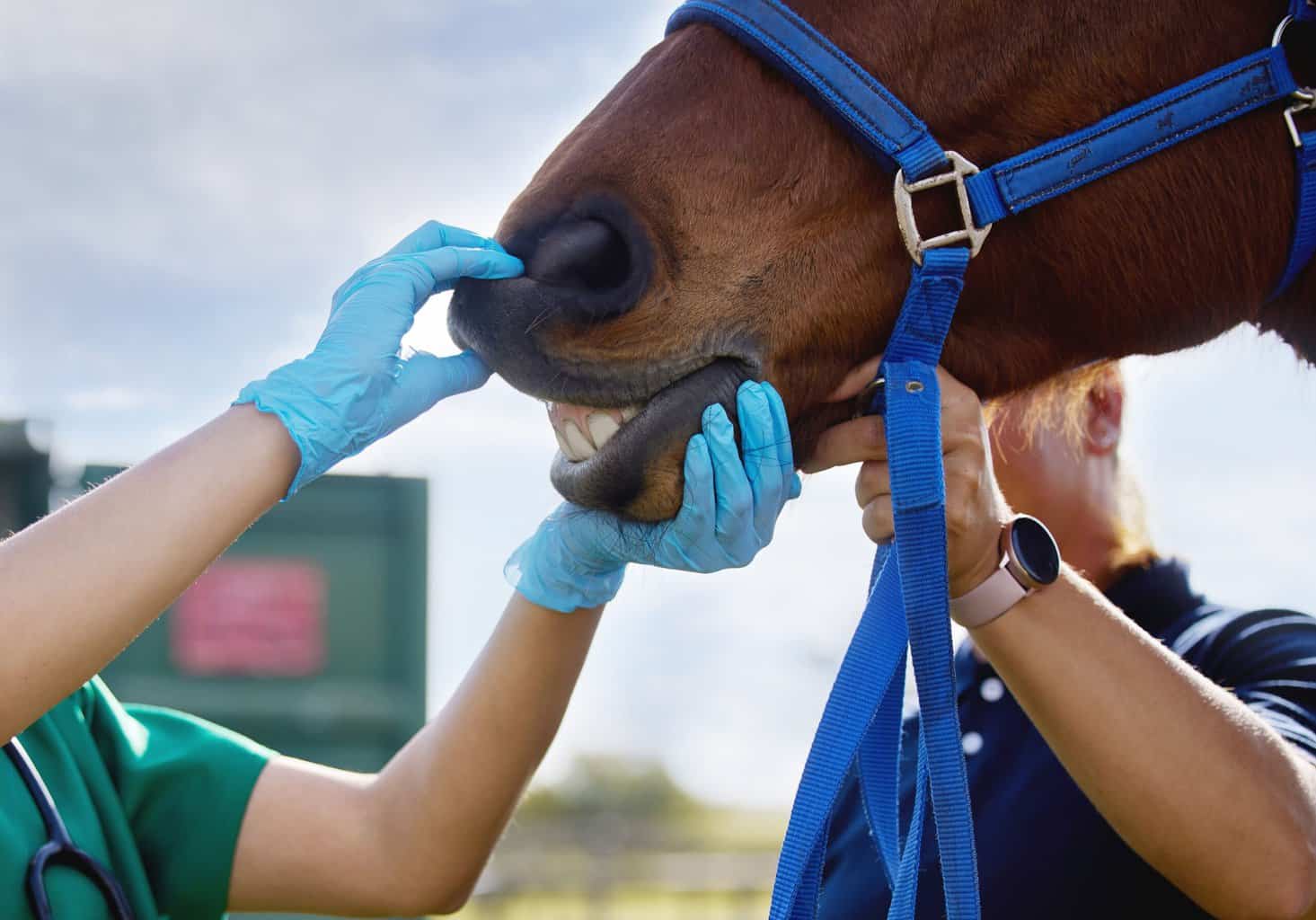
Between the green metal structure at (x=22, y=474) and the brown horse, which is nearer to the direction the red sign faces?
the brown horse

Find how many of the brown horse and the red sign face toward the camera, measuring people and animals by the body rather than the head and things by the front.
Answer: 1

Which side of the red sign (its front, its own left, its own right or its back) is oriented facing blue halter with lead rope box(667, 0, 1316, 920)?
front

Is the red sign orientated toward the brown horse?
yes

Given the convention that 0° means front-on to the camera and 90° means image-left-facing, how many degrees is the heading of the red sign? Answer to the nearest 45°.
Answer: approximately 0°

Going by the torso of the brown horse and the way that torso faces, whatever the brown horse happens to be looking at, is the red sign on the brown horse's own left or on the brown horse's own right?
on the brown horse's own right

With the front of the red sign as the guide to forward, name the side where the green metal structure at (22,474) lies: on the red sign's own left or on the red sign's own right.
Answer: on the red sign's own right

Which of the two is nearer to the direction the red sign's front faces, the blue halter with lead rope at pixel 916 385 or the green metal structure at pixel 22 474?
the blue halter with lead rope

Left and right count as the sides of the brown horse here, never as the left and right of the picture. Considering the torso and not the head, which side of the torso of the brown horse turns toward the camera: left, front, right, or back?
left

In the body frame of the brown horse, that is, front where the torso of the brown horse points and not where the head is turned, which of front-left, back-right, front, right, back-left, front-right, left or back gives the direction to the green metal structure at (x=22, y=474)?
front-right

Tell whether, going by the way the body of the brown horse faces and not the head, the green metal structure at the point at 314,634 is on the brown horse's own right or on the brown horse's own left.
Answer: on the brown horse's own right
